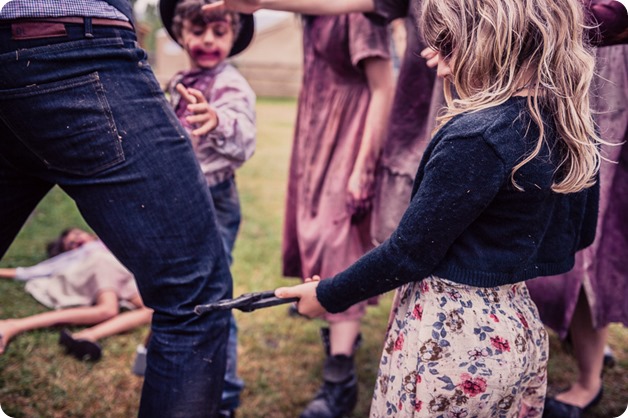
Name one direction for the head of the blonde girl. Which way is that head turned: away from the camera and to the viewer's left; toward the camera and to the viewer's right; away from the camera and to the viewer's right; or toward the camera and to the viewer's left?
away from the camera and to the viewer's left

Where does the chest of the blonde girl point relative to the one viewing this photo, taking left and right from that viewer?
facing away from the viewer and to the left of the viewer
